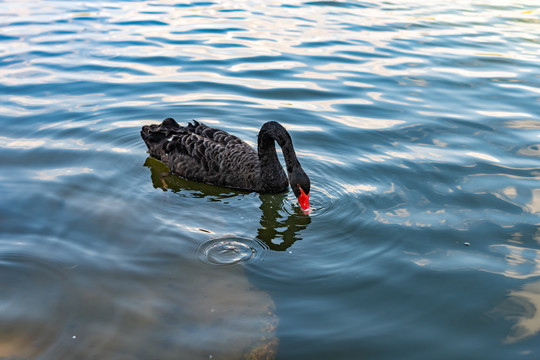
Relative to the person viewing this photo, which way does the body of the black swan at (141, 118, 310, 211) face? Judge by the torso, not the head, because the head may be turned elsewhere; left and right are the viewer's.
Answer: facing the viewer and to the right of the viewer
